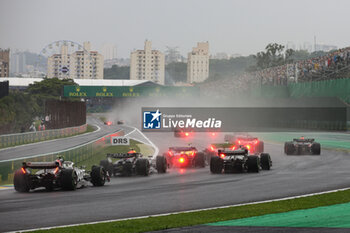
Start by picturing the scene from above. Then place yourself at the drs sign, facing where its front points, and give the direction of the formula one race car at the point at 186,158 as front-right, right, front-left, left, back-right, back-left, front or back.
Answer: left

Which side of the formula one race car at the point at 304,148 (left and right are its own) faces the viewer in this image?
back

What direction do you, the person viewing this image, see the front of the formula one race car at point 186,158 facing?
facing away from the viewer

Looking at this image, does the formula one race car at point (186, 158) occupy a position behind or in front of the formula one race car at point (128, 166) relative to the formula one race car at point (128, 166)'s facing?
in front

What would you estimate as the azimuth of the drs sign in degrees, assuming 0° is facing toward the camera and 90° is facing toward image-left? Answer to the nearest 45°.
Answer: approximately 0°

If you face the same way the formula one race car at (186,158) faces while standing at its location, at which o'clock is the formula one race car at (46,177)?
the formula one race car at (46,177) is roughly at 7 o'clock from the formula one race car at (186,158).

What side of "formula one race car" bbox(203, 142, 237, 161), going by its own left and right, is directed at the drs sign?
left

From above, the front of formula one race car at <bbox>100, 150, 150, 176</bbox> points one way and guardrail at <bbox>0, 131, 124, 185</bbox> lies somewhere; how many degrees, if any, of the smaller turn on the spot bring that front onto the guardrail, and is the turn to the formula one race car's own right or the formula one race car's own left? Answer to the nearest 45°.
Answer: approximately 90° to the formula one race car's own left

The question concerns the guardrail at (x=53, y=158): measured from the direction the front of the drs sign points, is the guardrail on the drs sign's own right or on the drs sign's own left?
on the drs sign's own right

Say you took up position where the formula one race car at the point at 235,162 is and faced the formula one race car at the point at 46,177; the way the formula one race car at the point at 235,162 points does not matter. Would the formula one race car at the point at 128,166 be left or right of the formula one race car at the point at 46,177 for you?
right

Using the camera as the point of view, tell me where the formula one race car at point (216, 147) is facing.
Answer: facing away from the viewer

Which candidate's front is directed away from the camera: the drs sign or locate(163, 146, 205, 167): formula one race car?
the formula one race car

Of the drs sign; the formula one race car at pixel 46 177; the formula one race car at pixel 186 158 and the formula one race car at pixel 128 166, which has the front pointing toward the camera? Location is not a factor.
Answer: the drs sign

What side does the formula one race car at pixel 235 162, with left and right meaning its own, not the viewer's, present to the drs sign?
front

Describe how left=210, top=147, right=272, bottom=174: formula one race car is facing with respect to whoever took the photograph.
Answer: facing away from the viewer and to the right of the viewer
